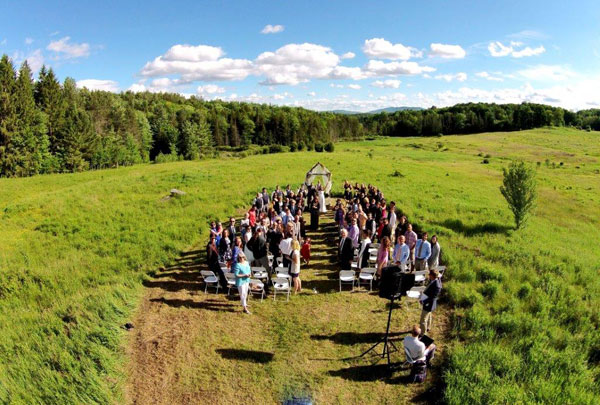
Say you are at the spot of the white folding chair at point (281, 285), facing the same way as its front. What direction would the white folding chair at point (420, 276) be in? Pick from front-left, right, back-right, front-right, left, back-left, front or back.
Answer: right

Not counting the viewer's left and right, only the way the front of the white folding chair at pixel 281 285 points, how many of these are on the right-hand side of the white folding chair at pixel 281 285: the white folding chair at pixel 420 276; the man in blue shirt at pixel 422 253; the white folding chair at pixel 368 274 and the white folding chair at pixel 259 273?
3

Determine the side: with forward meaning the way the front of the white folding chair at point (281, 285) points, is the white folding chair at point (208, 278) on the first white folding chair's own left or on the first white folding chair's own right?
on the first white folding chair's own left

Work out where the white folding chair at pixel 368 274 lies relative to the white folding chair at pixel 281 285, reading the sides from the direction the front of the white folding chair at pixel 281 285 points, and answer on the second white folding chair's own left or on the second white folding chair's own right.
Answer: on the second white folding chair's own right

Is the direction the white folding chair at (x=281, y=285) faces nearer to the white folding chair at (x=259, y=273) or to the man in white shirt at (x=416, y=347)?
the white folding chair

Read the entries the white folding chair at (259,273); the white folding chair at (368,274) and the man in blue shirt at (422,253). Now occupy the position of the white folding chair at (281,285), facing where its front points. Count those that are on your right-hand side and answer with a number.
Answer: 2

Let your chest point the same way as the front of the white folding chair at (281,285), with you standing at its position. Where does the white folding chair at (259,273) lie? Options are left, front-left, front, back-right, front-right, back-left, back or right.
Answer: front-left

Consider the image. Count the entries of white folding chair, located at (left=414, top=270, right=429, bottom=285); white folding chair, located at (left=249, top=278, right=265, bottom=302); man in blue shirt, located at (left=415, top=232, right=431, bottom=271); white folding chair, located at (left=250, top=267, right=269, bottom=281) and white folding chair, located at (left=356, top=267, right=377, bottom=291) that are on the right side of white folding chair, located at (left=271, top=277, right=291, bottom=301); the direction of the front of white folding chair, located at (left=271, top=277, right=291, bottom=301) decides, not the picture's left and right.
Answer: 3

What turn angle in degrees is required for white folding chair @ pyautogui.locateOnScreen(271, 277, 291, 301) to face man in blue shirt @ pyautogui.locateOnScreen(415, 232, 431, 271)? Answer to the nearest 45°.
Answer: approximately 90° to its right

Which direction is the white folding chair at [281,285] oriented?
away from the camera

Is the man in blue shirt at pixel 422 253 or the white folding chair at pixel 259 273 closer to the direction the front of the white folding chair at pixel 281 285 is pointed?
the white folding chair

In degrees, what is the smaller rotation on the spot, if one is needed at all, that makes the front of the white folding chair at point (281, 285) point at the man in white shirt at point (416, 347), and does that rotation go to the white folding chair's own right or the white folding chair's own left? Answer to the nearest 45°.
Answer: approximately 135° to the white folding chair's own right

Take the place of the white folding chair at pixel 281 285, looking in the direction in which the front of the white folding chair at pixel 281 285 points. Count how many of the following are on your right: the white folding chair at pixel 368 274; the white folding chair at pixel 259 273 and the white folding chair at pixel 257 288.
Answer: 1
